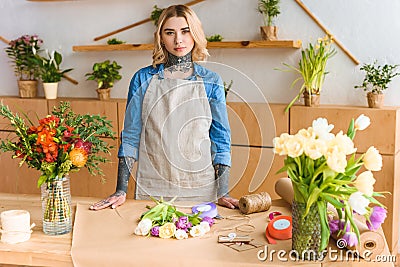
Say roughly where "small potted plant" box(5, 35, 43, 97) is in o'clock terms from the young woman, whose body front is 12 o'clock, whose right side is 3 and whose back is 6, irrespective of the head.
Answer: The small potted plant is roughly at 5 o'clock from the young woman.

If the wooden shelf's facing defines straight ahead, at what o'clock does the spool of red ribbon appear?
The spool of red ribbon is roughly at 12 o'clock from the wooden shelf.

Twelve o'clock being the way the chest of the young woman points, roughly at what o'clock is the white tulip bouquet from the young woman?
The white tulip bouquet is roughly at 11 o'clock from the young woman.

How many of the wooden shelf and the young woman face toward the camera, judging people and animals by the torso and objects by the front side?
2

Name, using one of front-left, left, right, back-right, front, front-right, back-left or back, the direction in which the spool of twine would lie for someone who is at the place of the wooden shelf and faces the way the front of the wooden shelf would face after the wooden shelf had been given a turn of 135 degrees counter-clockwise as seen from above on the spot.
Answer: back-right

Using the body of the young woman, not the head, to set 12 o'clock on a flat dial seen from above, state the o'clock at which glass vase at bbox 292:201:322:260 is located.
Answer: The glass vase is roughly at 11 o'clock from the young woman.

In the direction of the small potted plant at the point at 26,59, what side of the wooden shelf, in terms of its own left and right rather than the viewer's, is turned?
right

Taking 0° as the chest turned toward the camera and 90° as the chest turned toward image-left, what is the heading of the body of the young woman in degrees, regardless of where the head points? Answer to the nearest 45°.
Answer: approximately 0°

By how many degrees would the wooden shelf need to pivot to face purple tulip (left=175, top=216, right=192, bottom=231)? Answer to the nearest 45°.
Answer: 0° — it already faces it

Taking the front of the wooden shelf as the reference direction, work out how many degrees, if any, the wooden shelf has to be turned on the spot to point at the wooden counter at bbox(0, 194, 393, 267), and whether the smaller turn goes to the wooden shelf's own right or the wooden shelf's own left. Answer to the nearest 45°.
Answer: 0° — it already faces it

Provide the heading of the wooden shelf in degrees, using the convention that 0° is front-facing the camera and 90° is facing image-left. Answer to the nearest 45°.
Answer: approximately 0°
